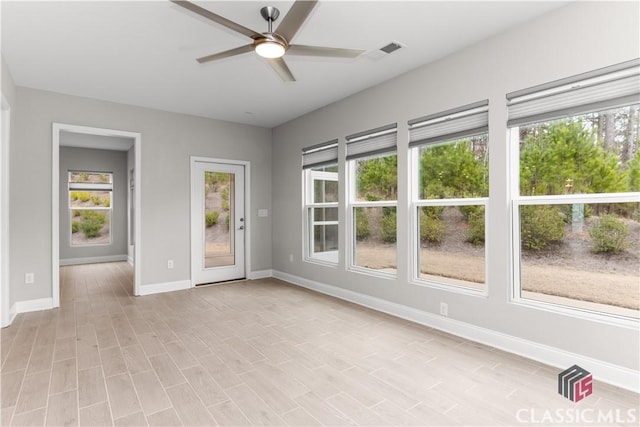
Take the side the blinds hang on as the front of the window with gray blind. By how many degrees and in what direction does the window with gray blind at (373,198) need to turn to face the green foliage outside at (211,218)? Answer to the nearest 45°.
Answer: approximately 45° to its right

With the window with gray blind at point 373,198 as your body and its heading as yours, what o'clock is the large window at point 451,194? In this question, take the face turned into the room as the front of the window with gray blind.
The large window is roughly at 9 o'clock from the window with gray blind.

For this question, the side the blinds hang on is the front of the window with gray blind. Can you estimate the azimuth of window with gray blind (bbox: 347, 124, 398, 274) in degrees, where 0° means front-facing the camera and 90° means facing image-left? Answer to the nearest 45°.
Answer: approximately 45°

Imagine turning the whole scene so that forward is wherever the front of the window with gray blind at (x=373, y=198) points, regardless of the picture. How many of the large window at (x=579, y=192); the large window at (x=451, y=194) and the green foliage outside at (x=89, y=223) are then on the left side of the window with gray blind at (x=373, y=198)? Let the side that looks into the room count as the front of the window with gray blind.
2

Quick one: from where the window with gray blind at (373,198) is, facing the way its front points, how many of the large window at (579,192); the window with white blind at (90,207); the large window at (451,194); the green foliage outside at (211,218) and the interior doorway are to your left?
2

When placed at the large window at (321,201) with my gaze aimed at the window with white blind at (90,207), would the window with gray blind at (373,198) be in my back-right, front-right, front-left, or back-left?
back-left

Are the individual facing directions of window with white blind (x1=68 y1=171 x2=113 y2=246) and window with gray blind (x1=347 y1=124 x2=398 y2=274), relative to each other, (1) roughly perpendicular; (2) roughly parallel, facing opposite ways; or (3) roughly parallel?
roughly perpendicular

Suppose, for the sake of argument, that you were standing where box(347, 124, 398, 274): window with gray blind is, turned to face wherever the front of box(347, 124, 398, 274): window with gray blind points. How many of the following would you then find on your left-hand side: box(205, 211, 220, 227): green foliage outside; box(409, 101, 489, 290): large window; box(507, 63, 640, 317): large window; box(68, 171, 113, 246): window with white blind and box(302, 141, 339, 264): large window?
2

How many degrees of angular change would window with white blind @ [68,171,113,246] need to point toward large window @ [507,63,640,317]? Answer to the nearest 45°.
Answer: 0° — it already faces it
